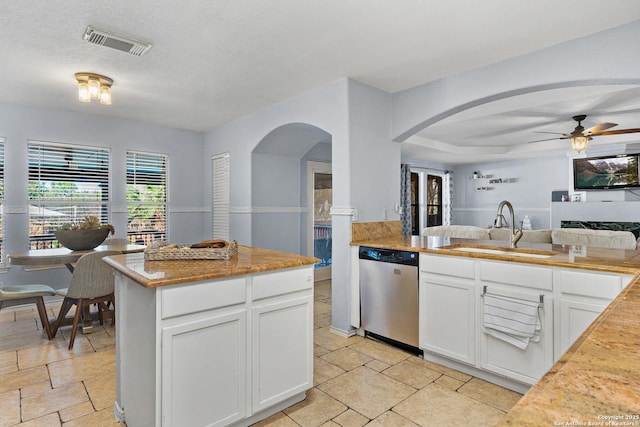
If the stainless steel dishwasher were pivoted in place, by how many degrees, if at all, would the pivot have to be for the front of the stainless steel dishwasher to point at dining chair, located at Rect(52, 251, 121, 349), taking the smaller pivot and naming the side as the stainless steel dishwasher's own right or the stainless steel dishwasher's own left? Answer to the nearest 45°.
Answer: approximately 45° to the stainless steel dishwasher's own right

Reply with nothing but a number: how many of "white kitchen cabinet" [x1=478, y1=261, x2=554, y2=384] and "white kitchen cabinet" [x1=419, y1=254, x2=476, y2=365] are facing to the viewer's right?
0

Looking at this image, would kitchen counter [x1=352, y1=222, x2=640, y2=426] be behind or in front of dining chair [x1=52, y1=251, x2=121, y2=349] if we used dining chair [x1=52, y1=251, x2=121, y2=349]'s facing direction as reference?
behind

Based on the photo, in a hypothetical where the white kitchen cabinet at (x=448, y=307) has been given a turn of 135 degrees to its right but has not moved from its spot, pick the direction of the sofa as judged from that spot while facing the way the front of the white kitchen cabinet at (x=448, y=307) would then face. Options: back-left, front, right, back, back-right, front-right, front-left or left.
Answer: front-right

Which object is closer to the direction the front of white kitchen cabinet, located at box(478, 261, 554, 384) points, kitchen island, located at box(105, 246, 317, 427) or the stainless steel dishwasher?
the kitchen island

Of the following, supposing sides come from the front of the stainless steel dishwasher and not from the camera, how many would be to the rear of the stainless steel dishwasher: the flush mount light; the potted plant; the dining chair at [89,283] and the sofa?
1

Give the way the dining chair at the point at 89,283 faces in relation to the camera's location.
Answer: facing away from the viewer and to the left of the viewer

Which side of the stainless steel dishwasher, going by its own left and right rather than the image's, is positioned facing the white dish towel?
left

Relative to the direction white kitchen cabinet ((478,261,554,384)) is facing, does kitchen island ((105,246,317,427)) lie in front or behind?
in front

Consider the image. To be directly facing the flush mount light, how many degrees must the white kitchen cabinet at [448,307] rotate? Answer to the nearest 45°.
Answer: approximately 45° to its right

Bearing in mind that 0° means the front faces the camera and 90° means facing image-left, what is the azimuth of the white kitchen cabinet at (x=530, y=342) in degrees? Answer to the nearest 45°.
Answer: approximately 45°

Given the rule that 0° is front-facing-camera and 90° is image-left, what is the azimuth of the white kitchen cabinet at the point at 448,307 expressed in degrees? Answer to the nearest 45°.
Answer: approximately 45°
